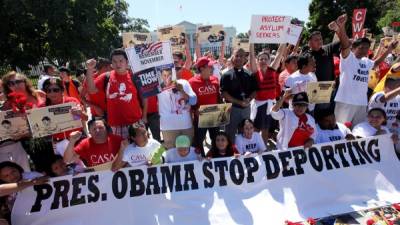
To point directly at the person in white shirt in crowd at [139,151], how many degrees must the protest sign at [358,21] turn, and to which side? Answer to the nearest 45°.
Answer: approximately 45° to its right

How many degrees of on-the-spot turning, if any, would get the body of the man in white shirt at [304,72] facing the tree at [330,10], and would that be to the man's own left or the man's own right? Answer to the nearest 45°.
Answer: approximately 135° to the man's own left

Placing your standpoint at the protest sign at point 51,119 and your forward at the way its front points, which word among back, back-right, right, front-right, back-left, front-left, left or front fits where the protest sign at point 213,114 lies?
left

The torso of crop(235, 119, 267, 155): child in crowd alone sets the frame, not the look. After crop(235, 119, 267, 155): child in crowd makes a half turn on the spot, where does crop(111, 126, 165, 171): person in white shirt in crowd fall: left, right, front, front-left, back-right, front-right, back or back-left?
back-left

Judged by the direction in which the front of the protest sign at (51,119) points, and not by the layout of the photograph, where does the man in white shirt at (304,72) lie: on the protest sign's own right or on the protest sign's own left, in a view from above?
on the protest sign's own left

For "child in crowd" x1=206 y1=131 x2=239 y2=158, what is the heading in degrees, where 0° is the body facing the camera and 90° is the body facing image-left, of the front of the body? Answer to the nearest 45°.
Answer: approximately 0°
